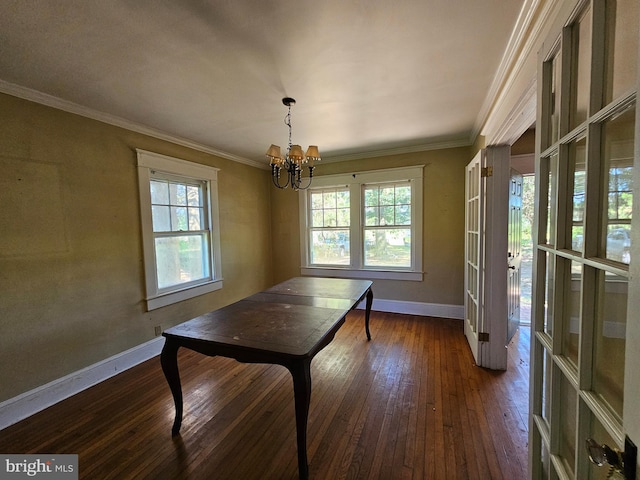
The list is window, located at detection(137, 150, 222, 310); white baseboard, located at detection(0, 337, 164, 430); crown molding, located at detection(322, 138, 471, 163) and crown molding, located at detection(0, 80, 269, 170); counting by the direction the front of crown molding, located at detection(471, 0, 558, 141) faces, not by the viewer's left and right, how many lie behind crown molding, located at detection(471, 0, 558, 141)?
0

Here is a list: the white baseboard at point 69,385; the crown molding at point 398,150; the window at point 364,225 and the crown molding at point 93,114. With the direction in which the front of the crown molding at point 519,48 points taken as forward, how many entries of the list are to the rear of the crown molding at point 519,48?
0

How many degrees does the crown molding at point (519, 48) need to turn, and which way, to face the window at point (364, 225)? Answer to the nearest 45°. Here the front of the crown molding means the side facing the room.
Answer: approximately 45° to its right

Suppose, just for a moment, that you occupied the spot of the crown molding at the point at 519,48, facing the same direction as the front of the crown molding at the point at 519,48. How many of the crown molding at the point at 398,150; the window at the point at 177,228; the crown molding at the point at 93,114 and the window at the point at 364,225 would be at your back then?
0

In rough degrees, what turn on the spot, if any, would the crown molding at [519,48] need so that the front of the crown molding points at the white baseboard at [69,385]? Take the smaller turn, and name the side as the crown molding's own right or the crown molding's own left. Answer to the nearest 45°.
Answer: approximately 45° to the crown molding's own left

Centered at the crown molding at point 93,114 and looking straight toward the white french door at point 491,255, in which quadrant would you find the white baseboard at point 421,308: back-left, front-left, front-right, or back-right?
front-left

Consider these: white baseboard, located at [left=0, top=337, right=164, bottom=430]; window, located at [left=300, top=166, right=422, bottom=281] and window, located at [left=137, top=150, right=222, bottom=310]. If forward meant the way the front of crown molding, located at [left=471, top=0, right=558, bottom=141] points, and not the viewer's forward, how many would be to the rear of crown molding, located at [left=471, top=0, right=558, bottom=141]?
0

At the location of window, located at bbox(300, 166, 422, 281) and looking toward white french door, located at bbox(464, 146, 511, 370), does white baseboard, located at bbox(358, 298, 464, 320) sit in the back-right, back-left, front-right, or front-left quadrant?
front-left

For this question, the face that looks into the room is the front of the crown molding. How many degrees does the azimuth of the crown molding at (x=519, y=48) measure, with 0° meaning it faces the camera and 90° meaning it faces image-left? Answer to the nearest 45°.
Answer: approximately 90°

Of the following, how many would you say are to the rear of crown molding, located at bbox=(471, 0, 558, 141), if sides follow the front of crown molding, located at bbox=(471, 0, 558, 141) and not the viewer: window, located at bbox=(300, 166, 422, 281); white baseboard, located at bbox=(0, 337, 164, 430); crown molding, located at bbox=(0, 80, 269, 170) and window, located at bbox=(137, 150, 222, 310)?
0

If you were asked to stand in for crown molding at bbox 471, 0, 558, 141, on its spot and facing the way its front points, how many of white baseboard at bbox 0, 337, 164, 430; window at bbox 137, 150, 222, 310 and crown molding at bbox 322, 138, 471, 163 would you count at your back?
0

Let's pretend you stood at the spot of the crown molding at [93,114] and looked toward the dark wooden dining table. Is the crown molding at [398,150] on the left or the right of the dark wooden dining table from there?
left

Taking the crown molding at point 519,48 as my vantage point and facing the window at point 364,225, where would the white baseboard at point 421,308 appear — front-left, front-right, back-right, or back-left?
front-right

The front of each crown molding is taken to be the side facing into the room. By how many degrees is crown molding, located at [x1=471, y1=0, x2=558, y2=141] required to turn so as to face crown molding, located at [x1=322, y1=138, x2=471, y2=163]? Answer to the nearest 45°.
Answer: approximately 45° to its right

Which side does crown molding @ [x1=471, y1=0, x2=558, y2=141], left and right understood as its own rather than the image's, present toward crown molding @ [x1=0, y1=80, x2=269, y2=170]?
front

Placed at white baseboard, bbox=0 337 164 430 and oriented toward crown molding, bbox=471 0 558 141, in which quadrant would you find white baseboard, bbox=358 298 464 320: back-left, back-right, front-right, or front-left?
front-left

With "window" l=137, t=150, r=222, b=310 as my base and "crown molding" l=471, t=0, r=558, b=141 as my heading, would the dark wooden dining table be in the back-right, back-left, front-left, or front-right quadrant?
front-right

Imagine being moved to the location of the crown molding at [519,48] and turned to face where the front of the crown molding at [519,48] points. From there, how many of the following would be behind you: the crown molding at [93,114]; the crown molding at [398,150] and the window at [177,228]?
0
